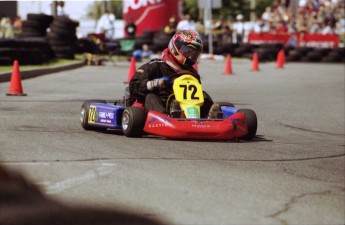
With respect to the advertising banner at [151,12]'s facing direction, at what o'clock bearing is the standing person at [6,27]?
The standing person is roughly at 3 o'clock from the advertising banner.

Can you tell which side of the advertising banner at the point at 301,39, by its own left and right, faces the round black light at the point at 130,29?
right

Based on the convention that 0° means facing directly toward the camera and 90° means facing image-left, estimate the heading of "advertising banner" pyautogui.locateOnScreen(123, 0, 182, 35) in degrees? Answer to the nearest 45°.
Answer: approximately 0°

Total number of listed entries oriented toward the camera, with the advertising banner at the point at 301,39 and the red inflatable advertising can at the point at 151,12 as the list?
2

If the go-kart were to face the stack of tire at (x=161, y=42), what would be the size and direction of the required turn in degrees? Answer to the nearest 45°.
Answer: approximately 135° to its left

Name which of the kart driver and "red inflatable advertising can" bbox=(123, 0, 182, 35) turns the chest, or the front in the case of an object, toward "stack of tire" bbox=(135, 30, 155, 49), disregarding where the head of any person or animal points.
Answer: the red inflatable advertising can

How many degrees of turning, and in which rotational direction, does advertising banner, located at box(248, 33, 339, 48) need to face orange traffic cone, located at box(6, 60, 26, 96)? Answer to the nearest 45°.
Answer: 0° — it already faces it

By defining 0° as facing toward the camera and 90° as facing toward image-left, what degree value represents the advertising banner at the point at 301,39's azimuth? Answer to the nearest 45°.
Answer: approximately 0°

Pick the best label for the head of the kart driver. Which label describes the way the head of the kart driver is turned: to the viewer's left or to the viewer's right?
to the viewer's right
